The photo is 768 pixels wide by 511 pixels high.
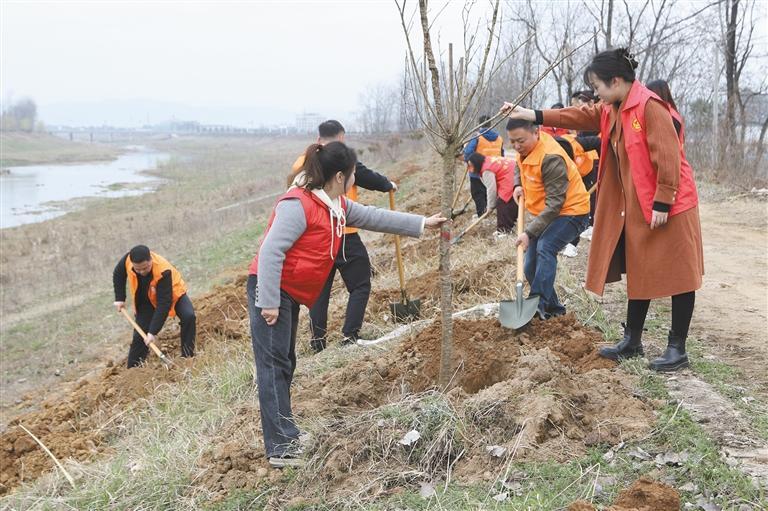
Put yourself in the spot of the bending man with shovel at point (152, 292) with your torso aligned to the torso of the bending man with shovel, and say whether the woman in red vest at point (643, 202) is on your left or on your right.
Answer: on your left

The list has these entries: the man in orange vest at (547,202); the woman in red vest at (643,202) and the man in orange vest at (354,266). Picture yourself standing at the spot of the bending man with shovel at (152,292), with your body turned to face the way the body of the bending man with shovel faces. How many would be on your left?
3

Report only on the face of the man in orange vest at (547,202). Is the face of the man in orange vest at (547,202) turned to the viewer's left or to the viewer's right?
to the viewer's left

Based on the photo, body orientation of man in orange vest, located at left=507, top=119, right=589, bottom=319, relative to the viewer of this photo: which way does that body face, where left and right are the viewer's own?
facing the viewer and to the left of the viewer

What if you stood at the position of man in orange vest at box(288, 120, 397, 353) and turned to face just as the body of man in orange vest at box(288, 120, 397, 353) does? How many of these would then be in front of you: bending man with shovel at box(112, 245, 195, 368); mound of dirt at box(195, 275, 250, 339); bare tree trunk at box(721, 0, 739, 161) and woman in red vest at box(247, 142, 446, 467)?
1

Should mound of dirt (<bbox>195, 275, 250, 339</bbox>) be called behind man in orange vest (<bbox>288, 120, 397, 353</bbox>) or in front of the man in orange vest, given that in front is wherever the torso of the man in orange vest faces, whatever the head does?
behind

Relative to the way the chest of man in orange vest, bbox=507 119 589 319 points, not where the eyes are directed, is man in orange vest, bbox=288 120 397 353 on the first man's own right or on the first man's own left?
on the first man's own right

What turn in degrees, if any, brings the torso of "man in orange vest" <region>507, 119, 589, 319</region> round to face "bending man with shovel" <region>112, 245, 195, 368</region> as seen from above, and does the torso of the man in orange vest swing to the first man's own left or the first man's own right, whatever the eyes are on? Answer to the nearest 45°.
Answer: approximately 45° to the first man's own right
